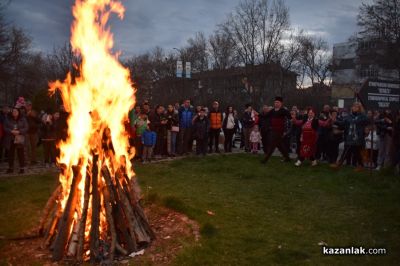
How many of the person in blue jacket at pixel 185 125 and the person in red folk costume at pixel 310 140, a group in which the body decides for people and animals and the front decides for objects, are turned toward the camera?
2

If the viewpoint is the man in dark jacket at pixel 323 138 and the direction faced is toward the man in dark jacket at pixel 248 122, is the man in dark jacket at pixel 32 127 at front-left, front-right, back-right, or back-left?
front-left

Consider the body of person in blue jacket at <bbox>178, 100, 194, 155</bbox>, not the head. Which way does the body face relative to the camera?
toward the camera

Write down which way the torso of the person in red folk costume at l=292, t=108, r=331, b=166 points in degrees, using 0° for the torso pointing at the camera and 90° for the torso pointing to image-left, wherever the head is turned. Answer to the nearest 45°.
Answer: approximately 0°

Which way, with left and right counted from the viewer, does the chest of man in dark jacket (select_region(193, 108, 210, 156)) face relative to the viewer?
facing the viewer

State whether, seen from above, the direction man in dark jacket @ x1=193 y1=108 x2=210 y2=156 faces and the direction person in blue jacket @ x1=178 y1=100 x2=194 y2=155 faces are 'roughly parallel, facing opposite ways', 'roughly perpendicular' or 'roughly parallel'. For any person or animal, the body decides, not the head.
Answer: roughly parallel

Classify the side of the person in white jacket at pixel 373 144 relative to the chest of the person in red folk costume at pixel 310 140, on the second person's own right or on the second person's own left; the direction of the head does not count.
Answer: on the second person's own left

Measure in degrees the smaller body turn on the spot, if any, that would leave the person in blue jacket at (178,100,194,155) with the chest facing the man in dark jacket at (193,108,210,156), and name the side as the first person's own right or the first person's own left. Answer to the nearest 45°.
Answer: approximately 45° to the first person's own left

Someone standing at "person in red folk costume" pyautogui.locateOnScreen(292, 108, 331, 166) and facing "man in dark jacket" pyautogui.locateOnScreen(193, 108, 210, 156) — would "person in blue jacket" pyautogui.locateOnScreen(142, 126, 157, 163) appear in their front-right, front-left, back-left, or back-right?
front-left

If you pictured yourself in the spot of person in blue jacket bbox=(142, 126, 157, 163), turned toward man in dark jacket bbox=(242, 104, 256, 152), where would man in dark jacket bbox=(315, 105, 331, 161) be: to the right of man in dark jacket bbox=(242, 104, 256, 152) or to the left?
right

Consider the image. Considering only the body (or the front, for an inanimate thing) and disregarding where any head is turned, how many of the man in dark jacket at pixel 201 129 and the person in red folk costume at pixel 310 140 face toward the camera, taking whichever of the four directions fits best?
2

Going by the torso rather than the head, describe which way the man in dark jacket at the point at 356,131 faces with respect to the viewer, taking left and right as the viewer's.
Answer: facing the viewer and to the left of the viewer

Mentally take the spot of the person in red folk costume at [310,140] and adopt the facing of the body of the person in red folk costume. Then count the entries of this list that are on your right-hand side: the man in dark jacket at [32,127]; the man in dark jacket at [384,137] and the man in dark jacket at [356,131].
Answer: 1

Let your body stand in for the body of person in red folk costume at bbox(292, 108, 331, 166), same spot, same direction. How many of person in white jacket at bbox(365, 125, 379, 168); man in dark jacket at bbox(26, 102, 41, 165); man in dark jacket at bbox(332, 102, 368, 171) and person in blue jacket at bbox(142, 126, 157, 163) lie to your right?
2
